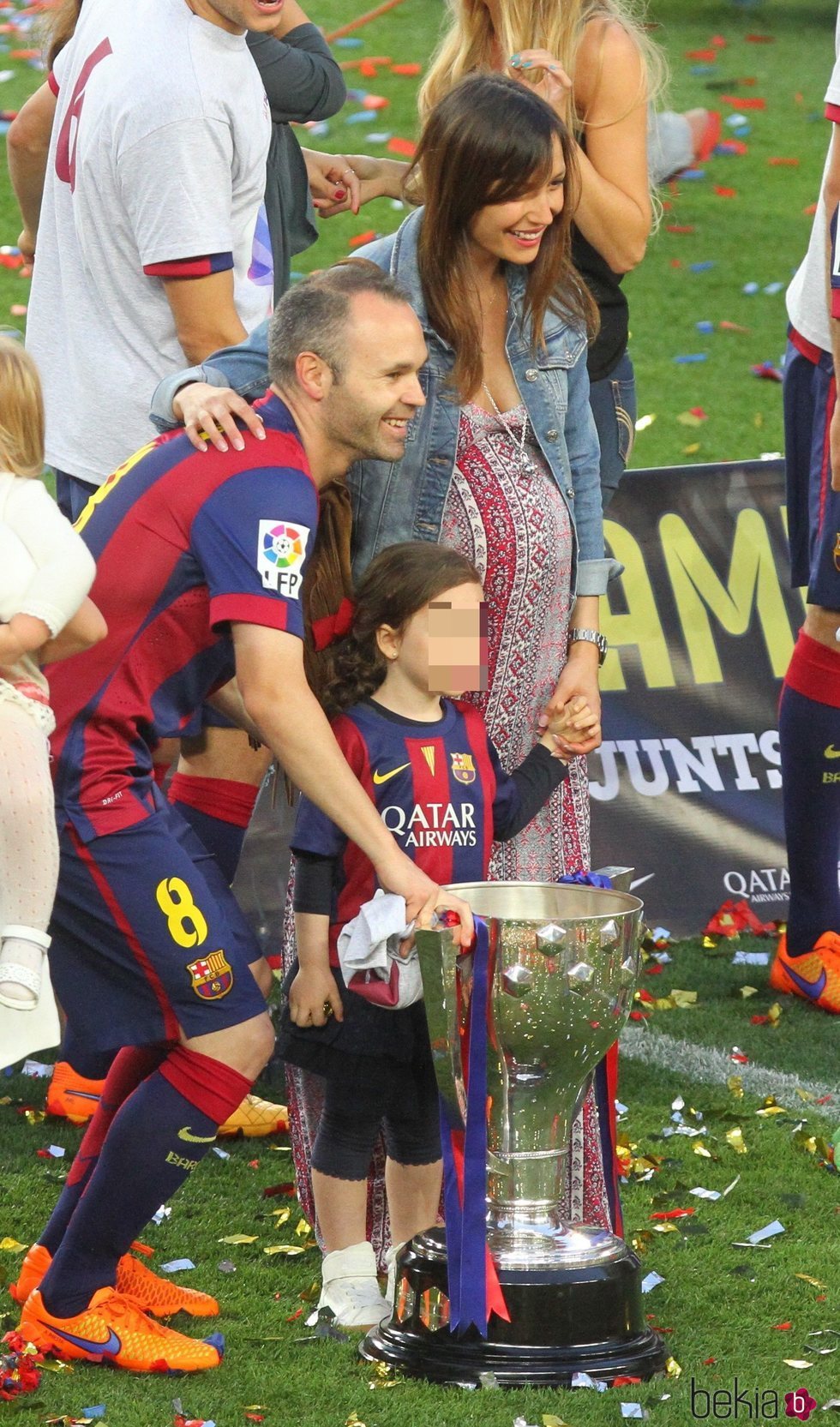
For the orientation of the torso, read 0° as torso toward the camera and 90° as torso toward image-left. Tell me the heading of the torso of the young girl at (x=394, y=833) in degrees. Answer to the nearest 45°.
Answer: approximately 315°

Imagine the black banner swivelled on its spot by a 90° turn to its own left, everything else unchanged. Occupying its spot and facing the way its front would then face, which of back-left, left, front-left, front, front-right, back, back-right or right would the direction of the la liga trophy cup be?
right

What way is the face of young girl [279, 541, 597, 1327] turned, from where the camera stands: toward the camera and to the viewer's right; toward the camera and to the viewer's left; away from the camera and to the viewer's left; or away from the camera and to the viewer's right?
toward the camera and to the viewer's right

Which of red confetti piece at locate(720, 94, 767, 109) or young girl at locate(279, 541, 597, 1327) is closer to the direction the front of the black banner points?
the young girl

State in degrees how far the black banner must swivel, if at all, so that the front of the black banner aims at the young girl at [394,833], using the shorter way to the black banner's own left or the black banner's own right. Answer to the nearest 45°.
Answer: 0° — it already faces them

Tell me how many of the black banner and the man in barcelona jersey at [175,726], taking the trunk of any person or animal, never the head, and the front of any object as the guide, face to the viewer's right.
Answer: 1

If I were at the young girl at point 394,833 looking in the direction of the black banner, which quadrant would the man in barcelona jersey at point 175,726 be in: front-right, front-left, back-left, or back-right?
back-left

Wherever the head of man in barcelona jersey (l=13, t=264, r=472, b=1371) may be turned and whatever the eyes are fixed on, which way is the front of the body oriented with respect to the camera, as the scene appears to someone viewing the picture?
to the viewer's right

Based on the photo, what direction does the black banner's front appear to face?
toward the camera

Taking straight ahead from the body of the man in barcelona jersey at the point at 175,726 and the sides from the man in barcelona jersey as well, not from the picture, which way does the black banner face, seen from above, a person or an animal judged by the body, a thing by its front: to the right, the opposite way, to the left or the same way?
to the right
